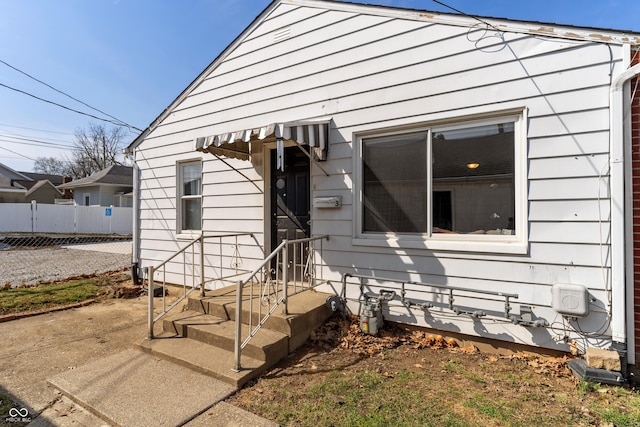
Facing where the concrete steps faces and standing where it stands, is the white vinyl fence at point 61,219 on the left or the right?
on its right

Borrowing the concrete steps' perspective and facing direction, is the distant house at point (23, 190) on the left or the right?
on its right

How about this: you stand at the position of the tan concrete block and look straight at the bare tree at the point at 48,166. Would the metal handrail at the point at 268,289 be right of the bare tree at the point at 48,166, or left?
left

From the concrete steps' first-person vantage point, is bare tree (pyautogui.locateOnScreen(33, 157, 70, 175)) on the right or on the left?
on its right

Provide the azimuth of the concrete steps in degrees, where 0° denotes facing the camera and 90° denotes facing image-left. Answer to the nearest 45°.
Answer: approximately 45°

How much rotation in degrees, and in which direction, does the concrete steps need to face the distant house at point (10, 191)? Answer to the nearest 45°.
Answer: approximately 90° to its right

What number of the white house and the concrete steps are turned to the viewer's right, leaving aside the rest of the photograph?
0

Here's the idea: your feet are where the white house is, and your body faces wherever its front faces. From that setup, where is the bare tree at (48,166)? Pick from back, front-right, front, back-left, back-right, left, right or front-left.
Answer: right
